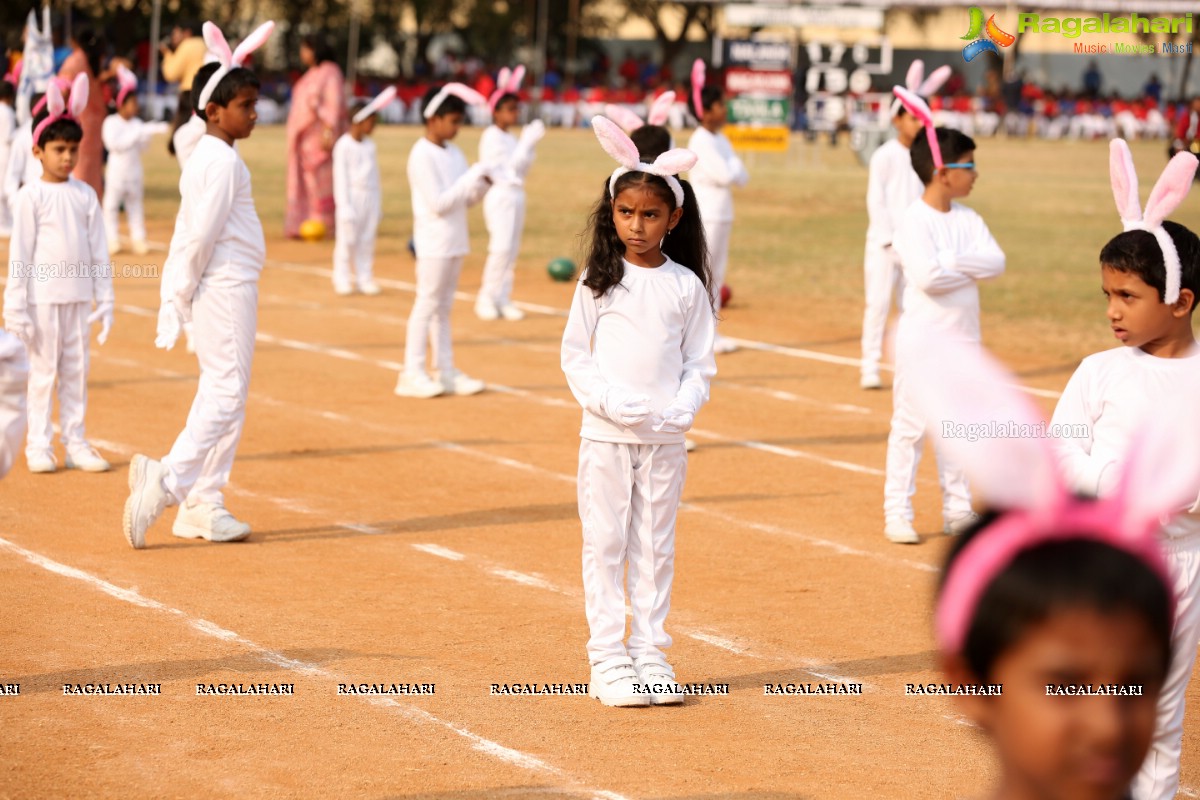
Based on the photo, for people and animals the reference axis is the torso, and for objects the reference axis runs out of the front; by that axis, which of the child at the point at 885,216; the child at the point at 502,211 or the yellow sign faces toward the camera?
the yellow sign

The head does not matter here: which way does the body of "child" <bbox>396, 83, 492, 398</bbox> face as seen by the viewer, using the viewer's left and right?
facing to the right of the viewer

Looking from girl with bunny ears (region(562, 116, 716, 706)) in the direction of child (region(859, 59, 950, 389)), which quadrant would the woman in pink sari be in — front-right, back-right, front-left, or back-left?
front-left

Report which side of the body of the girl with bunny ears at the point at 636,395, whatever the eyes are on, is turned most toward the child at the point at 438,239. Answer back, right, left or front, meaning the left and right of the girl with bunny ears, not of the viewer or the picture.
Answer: back

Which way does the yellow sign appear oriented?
toward the camera

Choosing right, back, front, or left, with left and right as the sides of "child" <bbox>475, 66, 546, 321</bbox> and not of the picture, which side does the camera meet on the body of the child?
right

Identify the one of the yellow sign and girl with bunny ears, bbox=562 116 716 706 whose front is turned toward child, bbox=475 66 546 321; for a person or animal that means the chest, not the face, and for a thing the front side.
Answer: the yellow sign

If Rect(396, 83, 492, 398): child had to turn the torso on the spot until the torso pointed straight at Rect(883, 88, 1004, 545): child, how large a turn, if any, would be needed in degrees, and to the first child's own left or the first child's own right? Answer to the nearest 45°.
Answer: approximately 45° to the first child's own right

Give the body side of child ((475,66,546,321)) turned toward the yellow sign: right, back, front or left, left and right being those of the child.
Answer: left

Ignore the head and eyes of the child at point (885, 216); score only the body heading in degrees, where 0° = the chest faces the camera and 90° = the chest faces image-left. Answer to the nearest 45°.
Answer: approximately 270°
